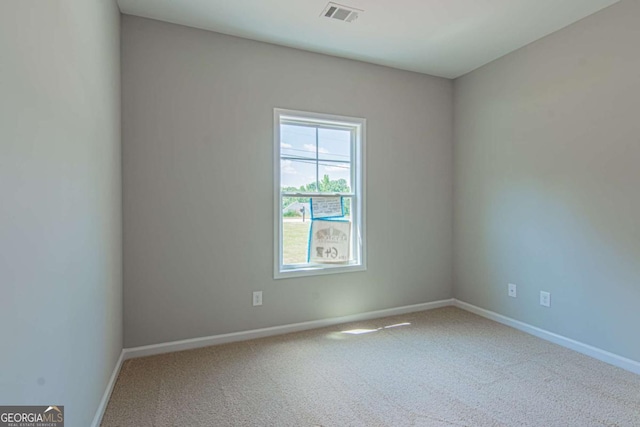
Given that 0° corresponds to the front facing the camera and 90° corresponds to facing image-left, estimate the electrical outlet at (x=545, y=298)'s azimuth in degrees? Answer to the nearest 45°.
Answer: approximately 45°

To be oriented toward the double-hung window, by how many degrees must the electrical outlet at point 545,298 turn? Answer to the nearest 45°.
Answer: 0° — it already faces it

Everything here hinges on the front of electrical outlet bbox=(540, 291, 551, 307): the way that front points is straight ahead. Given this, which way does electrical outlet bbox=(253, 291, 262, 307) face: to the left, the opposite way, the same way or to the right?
to the left

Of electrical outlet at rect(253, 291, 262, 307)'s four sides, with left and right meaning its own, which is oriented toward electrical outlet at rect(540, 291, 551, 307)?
left

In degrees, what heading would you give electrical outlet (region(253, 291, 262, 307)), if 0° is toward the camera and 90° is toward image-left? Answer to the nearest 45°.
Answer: approximately 0°
